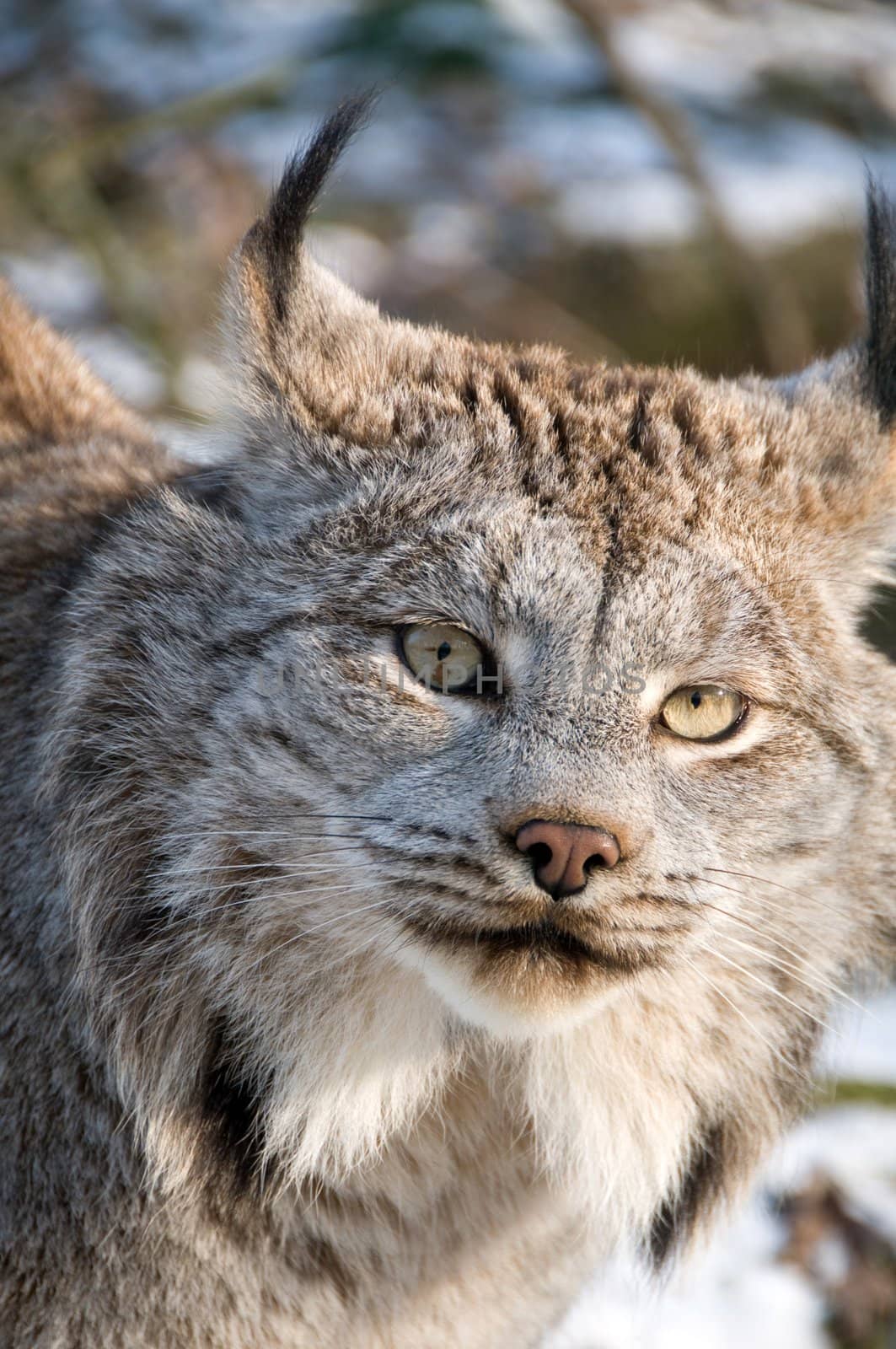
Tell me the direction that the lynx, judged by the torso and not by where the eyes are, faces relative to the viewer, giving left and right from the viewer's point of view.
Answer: facing the viewer and to the right of the viewer
